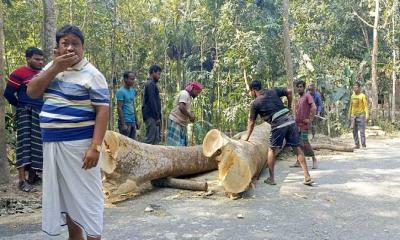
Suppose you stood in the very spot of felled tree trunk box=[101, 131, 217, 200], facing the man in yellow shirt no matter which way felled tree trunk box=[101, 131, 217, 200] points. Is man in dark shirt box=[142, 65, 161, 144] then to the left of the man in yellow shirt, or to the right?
left

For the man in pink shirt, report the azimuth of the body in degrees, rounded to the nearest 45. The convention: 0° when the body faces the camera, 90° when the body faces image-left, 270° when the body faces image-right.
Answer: approximately 45°
